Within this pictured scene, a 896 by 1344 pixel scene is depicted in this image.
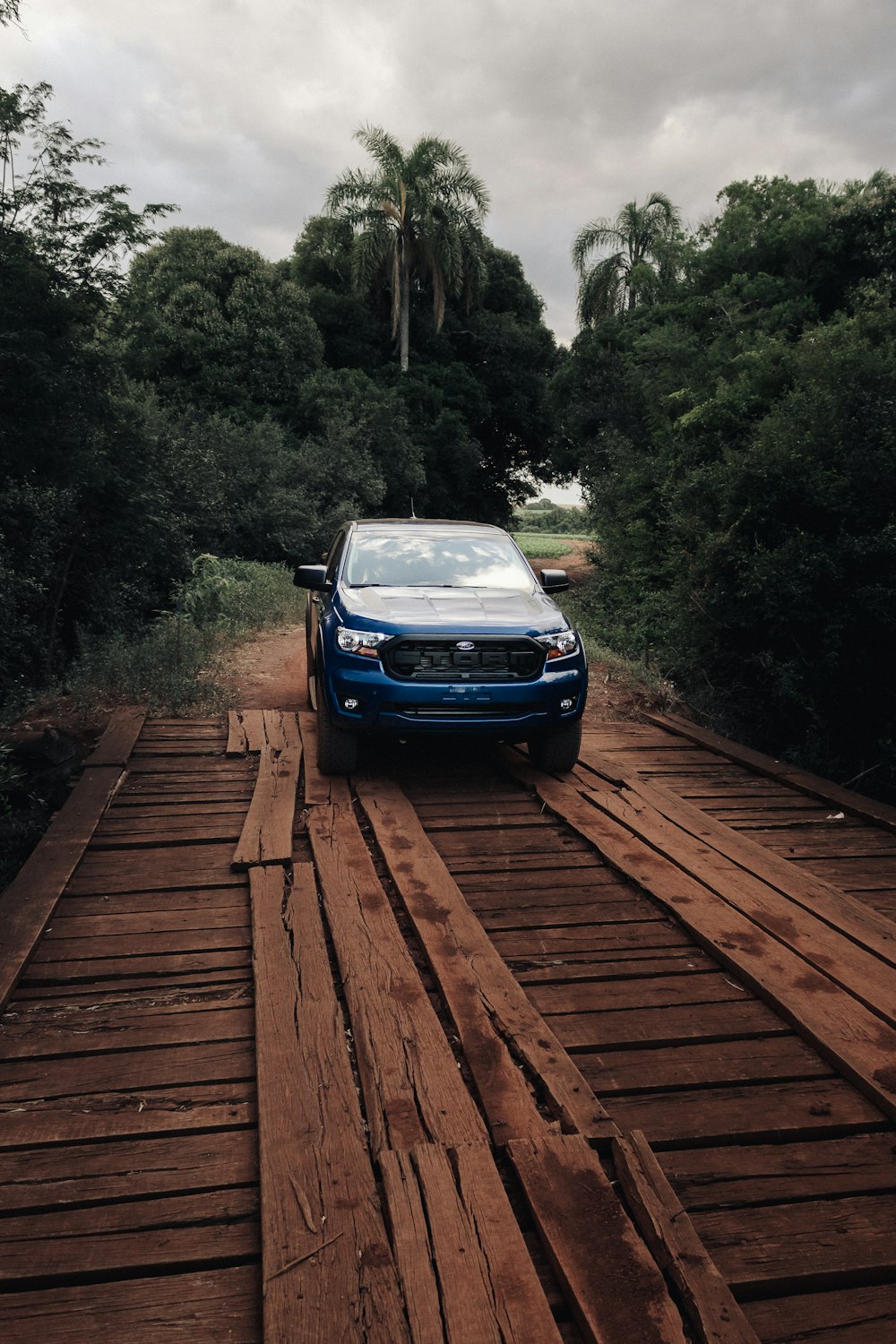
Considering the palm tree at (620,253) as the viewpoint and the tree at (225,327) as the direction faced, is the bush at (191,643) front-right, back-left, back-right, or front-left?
front-left

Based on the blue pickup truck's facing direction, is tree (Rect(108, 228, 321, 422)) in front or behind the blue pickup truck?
behind

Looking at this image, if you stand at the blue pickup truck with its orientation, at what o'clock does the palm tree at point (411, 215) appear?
The palm tree is roughly at 6 o'clock from the blue pickup truck.

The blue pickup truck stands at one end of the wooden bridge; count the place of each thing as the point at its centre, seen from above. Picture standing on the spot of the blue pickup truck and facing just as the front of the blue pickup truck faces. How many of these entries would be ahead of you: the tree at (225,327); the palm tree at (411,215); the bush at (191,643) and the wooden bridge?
1

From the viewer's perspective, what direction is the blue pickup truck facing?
toward the camera

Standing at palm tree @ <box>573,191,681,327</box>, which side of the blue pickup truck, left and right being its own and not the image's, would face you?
back

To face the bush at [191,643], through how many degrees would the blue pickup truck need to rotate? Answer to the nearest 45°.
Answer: approximately 135° to its right
